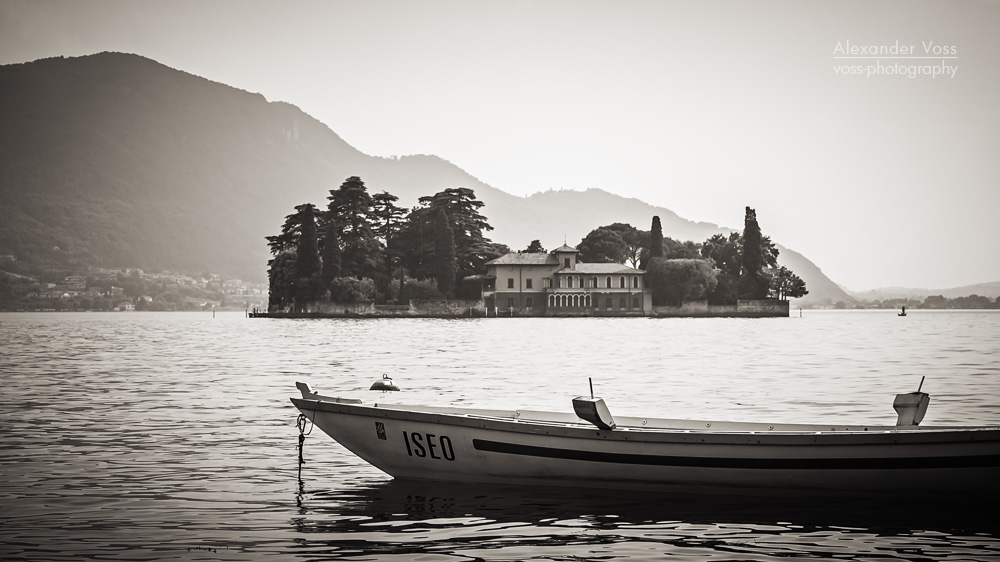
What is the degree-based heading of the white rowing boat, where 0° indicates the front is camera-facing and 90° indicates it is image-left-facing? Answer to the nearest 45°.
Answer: approximately 90°
